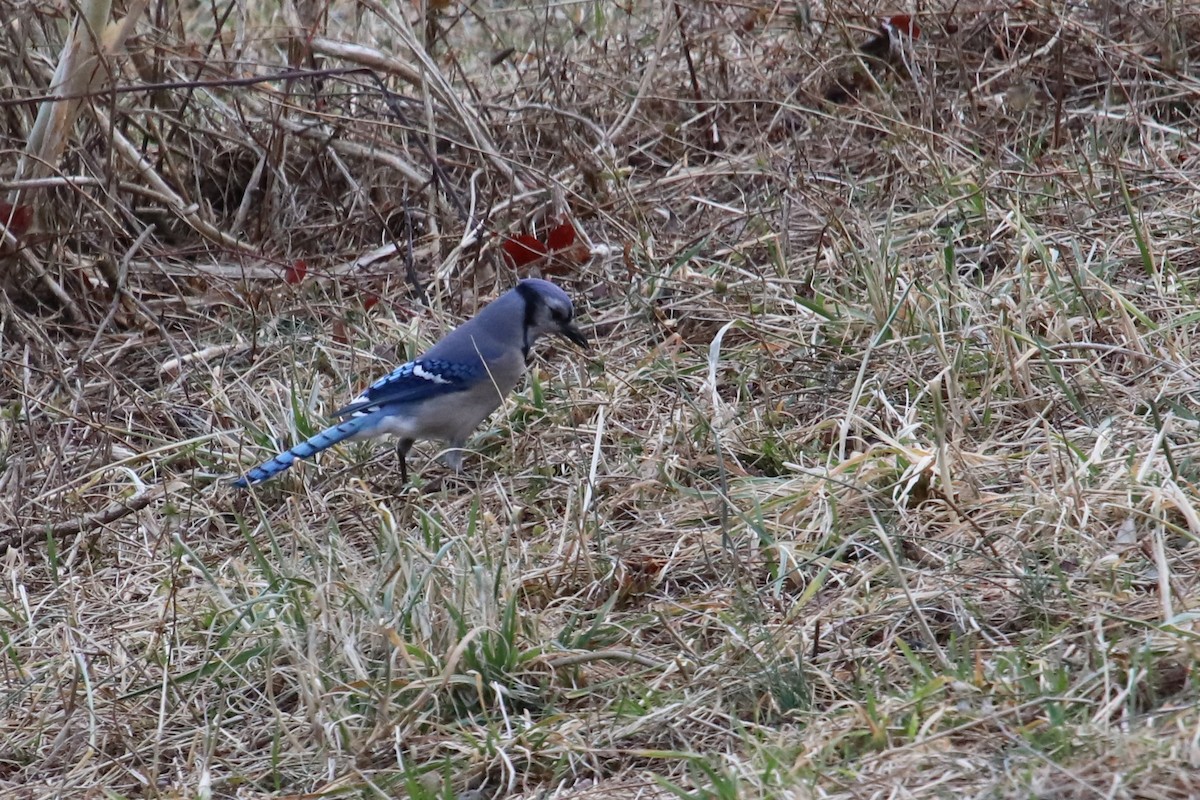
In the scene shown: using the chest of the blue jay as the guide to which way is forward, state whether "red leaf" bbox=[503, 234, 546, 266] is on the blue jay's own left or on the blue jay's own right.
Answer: on the blue jay's own left

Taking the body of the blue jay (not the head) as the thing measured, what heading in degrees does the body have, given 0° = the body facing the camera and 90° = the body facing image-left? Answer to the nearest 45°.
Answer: approximately 270°

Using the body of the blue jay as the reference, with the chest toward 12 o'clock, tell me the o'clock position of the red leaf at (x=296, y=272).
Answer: The red leaf is roughly at 8 o'clock from the blue jay.

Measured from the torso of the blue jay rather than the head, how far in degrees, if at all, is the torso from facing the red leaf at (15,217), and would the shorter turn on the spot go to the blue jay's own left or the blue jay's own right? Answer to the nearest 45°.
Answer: approximately 135° to the blue jay's own left

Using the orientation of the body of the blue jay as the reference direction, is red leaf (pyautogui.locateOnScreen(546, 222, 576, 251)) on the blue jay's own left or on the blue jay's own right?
on the blue jay's own left

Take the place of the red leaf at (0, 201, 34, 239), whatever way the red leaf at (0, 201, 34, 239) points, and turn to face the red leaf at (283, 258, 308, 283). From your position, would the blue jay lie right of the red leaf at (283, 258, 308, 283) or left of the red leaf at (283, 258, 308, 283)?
right
